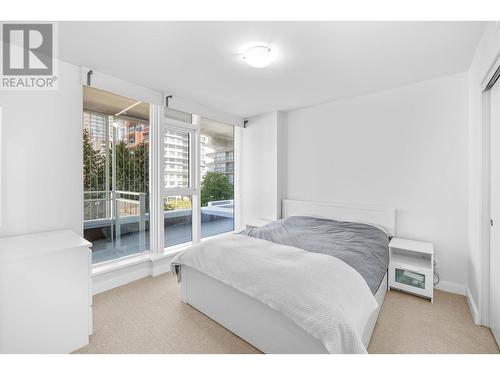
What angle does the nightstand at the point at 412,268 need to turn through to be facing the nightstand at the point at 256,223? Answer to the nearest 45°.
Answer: approximately 45° to its right

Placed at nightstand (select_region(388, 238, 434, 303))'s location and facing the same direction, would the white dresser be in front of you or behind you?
in front

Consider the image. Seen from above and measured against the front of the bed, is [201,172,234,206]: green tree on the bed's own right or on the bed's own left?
on the bed's own right

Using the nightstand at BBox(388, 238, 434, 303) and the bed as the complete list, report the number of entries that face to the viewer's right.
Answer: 0

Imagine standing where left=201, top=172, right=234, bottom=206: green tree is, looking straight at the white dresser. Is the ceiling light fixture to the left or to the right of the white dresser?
left

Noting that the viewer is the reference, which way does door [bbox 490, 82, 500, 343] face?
facing to the left of the viewer

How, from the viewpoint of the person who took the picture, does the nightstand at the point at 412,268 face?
facing the viewer and to the left of the viewer

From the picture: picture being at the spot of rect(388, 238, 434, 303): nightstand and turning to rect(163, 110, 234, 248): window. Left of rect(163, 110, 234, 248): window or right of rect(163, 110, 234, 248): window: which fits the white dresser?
left

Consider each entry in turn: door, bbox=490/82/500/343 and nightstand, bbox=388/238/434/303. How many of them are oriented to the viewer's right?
0

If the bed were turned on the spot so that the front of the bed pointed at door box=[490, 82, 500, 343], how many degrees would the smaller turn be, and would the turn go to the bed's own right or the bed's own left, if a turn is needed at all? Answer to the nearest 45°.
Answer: approximately 135° to the bed's own left

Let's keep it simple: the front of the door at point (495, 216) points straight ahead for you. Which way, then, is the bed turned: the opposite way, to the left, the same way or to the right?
to the left

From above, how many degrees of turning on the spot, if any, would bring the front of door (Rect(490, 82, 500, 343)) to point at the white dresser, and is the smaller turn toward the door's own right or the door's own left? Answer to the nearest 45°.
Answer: approximately 45° to the door's own left

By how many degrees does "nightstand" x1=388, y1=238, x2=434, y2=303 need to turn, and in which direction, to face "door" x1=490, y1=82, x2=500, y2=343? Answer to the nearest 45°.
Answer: approximately 90° to its left

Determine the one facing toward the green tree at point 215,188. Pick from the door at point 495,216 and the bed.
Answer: the door
